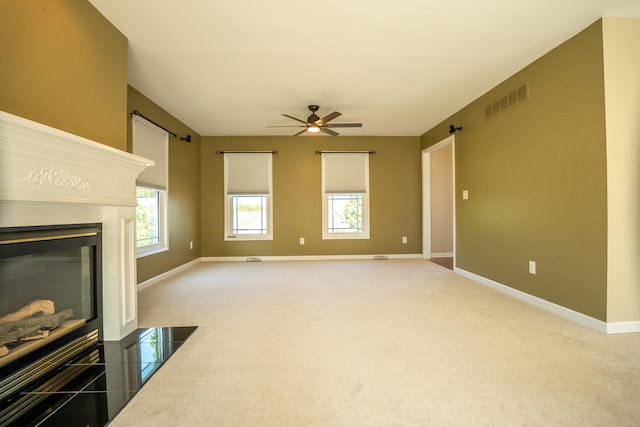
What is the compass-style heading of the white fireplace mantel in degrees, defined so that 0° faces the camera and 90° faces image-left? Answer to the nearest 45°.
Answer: approximately 315°

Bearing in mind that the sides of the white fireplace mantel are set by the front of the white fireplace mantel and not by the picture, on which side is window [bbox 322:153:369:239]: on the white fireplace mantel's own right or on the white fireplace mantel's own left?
on the white fireplace mantel's own left

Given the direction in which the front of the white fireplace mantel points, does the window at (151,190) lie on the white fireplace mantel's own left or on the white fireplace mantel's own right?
on the white fireplace mantel's own left
